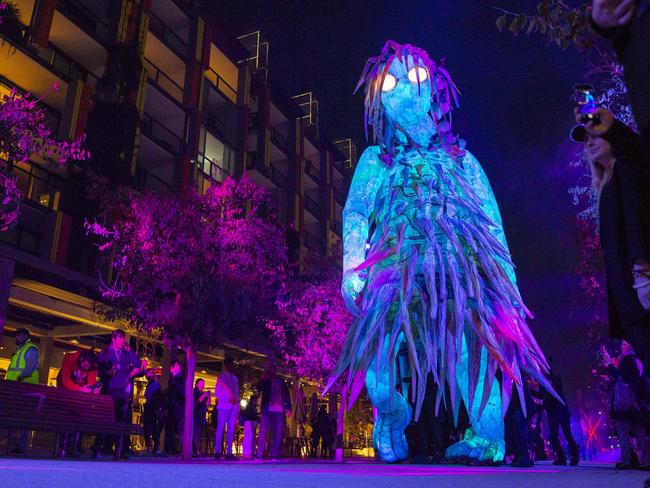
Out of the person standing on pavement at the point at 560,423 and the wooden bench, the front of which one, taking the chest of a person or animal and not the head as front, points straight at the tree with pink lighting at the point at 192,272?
the person standing on pavement

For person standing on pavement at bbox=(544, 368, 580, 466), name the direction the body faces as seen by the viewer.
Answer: to the viewer's left

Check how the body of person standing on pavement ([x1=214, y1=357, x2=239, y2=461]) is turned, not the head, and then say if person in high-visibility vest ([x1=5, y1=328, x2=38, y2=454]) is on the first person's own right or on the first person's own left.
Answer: on the first person's own right

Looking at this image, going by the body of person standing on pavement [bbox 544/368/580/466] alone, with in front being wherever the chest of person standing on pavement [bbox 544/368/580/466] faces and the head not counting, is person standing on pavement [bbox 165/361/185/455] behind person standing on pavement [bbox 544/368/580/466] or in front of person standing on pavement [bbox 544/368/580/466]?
in front

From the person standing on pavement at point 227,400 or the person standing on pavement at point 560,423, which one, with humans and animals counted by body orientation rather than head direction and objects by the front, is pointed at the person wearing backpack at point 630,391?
the person standing on pavement at point 227,400

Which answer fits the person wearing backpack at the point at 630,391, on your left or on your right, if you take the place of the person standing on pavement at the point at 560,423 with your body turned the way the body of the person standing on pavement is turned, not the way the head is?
on your left

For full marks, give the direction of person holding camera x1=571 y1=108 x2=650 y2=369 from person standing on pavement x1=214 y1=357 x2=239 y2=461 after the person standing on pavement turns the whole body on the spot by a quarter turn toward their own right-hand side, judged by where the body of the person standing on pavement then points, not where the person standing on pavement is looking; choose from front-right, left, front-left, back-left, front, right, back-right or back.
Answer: front-left

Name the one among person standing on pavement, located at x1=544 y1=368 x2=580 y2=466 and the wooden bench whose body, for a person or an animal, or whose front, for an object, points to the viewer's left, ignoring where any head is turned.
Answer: the person standing on pavement

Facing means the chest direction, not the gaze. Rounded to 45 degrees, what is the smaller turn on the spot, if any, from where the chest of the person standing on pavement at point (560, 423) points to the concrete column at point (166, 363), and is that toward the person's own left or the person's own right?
approximately 45° to the person's own right

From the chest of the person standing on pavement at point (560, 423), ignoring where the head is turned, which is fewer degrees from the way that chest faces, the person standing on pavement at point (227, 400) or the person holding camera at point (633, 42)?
the person standing on pavement

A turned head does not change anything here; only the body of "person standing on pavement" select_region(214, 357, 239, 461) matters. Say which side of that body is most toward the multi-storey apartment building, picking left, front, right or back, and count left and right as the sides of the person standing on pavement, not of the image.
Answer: back

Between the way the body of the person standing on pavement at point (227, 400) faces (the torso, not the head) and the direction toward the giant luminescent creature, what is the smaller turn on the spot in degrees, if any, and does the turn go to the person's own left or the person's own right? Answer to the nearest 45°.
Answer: approximately 45° to the person's own right

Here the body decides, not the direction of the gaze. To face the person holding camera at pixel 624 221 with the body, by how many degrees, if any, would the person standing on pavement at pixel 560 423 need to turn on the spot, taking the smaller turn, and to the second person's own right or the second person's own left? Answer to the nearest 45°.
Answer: approximately 90° to the second person's own left

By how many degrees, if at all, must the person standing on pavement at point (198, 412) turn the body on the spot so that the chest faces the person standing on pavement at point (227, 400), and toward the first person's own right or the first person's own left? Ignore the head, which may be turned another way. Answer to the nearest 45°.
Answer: approximately 45° to the first person's own right

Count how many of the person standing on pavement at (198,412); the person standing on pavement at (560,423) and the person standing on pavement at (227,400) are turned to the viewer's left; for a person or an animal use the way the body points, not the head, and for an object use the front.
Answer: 1
